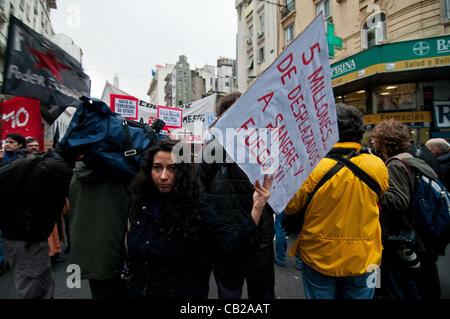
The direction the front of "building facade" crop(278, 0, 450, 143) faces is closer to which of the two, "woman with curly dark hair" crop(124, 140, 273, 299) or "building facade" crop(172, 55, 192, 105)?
the woman with curly dark hair

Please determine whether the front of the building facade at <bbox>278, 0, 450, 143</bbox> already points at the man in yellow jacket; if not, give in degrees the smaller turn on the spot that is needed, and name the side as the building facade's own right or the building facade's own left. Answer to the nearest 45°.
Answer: approximately 45° to the building facade's own left

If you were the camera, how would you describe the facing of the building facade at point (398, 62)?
facing the viewer and to the left of the viewer

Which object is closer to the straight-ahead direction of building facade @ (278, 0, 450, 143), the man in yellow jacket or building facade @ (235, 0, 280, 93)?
the man in yellow jacket

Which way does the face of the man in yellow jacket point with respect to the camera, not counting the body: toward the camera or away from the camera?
away from the camera

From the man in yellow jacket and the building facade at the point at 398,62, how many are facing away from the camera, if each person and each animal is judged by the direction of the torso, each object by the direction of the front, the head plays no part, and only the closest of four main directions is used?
1

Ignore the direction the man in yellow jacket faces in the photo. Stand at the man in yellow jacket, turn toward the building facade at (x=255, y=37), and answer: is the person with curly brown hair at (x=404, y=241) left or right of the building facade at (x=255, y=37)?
right

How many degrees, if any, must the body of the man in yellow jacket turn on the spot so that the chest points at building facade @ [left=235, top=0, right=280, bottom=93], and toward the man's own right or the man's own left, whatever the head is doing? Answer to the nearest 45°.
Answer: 0° — they already face it

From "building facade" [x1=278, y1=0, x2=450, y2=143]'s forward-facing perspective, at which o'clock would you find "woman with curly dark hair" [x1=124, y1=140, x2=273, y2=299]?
The woman with curly dark hair is roughly at 11 o'clock from the building facade.

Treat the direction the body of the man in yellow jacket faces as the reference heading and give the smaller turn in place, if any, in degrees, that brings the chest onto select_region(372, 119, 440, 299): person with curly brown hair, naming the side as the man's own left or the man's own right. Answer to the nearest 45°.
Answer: approximately 45° to the man's own right

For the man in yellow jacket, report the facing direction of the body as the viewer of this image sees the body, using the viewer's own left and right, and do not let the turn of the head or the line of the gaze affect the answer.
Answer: facing away from the viewer

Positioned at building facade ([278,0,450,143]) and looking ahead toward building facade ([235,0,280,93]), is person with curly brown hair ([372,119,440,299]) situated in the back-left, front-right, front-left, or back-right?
back-left

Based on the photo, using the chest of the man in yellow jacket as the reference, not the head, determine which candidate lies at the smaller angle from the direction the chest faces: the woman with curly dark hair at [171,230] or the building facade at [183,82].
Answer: the building facade

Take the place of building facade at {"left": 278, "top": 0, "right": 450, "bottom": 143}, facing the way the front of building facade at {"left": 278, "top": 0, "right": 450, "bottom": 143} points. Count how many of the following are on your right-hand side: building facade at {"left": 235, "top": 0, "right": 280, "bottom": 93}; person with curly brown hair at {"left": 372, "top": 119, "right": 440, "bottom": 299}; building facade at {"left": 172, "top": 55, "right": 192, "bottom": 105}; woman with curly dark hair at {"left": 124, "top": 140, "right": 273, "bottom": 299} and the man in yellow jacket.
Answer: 2

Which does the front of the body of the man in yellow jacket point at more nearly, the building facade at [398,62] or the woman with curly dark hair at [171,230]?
the building facade

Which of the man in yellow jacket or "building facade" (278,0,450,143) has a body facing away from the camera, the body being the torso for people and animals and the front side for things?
the man in yellow jacket

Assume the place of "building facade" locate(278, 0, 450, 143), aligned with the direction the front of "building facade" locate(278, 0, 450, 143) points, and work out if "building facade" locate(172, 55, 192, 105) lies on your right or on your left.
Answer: on your right

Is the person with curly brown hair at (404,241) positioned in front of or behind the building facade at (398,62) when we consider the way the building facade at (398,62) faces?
in front
